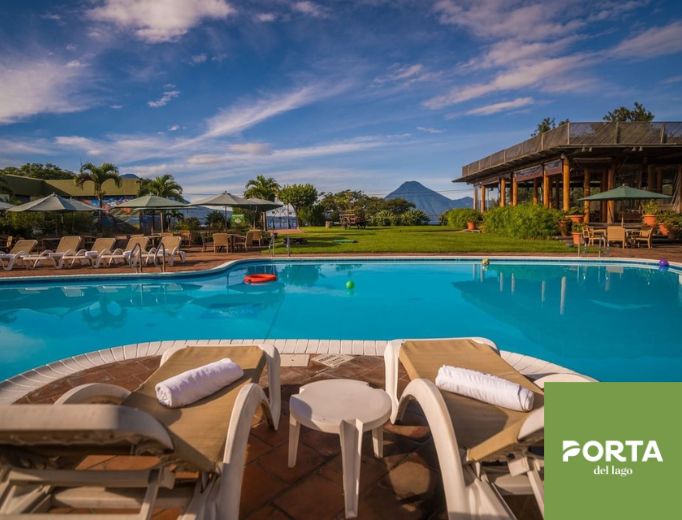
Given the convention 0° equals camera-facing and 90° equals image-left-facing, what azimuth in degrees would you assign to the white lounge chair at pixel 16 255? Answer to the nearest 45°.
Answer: approximately 45°

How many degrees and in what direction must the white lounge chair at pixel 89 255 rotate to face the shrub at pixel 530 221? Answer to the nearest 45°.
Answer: approximately 135° to its left

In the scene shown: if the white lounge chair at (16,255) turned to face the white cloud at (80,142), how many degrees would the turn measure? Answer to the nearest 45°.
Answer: approximately 135° to its right

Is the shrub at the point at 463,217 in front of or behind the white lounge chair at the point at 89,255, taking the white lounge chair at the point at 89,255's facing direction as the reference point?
behind

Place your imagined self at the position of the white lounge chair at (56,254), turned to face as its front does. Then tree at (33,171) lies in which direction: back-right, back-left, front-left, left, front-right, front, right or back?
back-right

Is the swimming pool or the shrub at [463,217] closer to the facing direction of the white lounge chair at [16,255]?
the swimming pool
